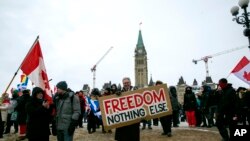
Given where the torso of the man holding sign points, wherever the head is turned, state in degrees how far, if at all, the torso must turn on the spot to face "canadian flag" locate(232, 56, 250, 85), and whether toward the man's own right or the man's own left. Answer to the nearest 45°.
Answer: approximately 135° to the man's own left

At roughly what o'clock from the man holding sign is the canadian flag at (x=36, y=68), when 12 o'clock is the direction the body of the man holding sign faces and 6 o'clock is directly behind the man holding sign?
The canadian flag is roughly at 4 o'clock from the man holding sign.

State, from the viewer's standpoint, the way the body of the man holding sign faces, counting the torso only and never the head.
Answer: toward the camera

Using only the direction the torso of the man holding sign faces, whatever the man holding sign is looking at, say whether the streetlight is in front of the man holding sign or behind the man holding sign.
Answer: behind
